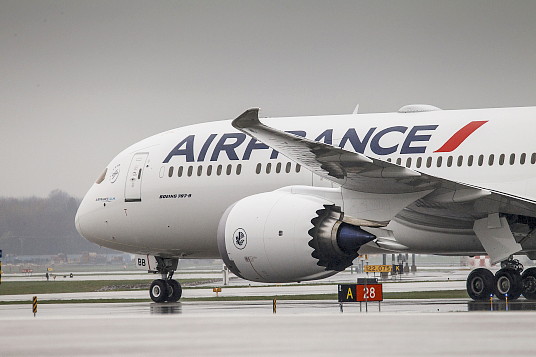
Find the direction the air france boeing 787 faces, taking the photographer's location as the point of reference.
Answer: facing away from the viewer and to the left of the viewer
